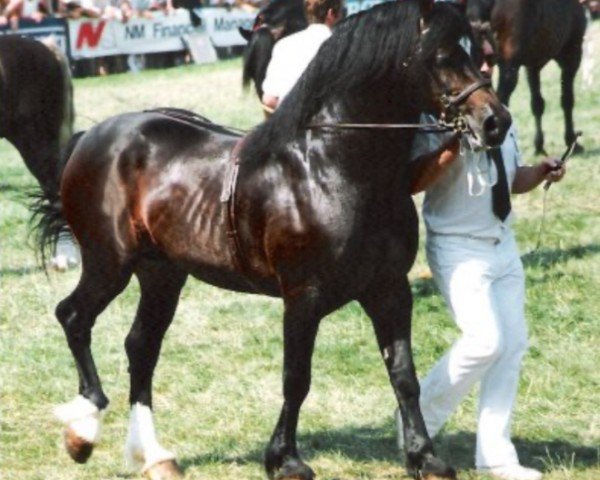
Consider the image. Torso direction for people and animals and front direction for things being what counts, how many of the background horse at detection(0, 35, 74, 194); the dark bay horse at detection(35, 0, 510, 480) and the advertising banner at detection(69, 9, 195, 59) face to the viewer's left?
1

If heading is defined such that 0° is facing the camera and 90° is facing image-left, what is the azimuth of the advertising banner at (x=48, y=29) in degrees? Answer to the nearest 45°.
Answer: approximately 0°

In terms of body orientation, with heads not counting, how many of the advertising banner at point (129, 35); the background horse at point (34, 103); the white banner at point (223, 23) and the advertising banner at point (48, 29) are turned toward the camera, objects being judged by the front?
3

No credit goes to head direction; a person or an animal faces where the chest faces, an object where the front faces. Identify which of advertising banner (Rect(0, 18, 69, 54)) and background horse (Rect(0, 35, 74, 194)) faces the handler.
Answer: the advertising banner

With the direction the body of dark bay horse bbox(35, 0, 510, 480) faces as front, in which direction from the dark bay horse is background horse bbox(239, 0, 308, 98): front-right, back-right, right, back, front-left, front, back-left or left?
back-left

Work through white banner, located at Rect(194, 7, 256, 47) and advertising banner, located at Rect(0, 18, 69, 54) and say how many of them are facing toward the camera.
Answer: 2

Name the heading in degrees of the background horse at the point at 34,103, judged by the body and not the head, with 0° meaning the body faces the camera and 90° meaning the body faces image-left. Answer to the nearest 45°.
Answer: approximately 90°

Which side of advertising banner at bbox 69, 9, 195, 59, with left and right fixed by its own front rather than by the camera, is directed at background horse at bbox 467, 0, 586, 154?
front

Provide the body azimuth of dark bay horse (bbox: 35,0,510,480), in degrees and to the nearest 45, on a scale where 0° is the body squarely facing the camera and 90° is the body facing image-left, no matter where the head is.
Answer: approximately 315°
